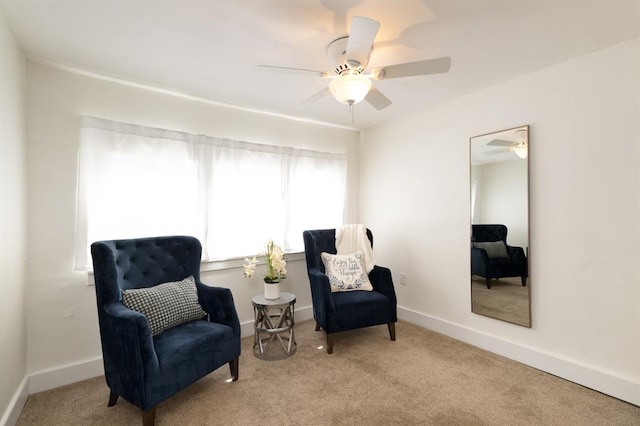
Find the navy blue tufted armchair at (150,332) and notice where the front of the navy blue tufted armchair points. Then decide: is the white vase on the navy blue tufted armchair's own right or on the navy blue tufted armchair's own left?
on the navy blue tufted armchair's own left

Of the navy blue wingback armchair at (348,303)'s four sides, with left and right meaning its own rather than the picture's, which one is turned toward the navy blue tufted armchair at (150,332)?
right

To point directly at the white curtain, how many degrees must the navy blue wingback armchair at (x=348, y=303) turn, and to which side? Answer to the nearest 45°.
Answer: approximately 135° to its right

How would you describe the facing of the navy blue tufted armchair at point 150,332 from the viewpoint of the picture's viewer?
facing the viewer and to the right of the viewer

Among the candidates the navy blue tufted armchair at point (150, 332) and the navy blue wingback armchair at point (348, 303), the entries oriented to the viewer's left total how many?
0

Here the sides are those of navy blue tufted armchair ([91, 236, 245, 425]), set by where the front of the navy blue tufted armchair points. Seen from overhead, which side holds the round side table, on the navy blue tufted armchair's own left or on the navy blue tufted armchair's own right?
on the navy blue tufted armchair's own left
